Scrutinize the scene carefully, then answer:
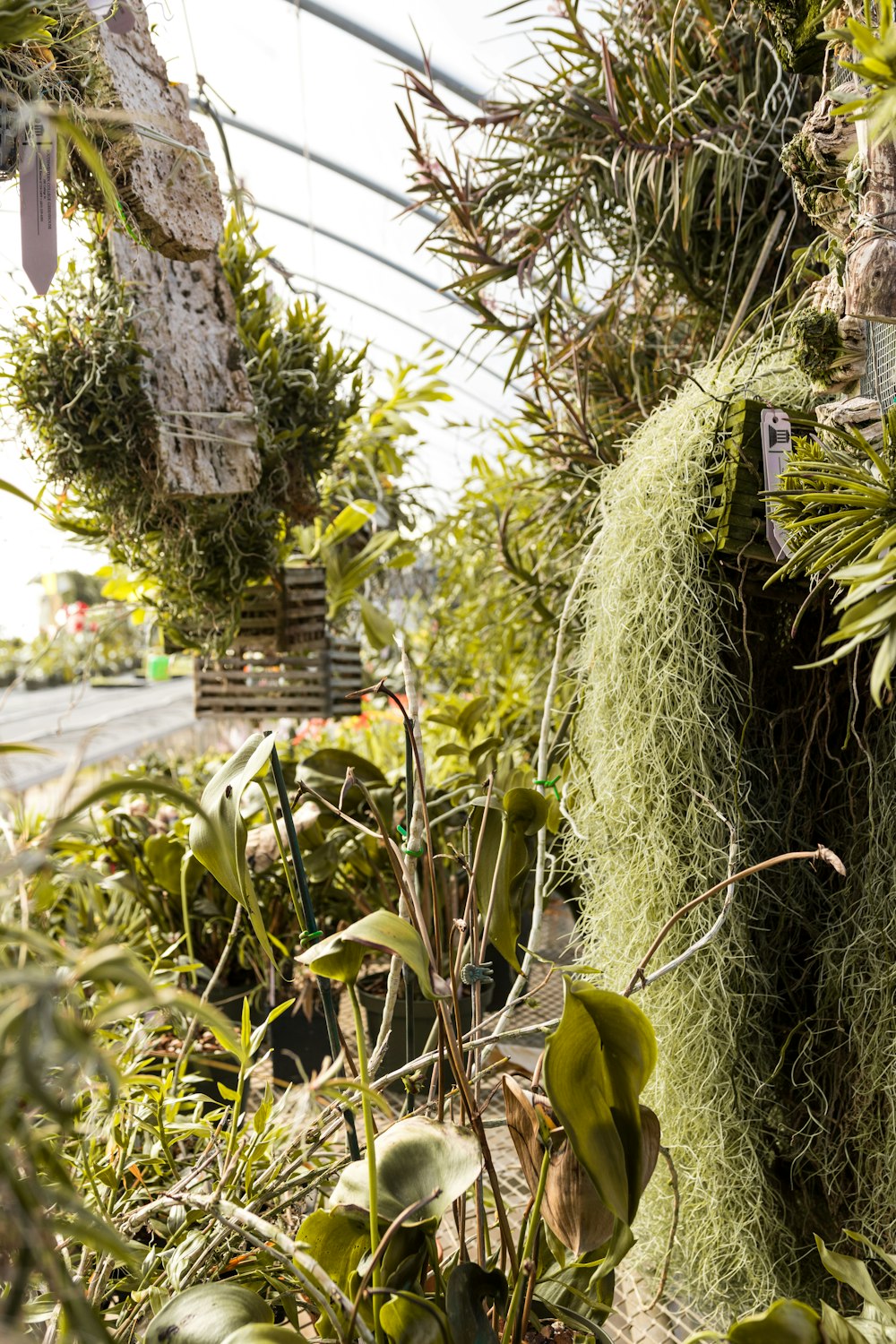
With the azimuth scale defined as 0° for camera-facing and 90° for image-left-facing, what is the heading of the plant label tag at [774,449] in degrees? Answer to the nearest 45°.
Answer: approximately 0°

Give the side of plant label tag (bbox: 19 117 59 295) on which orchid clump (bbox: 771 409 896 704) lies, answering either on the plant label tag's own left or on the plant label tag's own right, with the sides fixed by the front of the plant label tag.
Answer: on the plant label tag's own left

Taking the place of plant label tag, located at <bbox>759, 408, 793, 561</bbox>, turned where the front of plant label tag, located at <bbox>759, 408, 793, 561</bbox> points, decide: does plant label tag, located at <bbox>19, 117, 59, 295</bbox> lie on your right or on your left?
on your right

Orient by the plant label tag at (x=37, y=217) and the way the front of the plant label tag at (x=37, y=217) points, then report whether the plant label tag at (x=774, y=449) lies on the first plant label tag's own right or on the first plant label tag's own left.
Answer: on the first plant label tag's own left

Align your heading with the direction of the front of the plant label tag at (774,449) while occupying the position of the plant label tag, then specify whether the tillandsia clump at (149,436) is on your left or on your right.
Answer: on your right

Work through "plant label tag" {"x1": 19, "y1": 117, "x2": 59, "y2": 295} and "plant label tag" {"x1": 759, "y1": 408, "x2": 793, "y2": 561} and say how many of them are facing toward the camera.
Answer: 2
